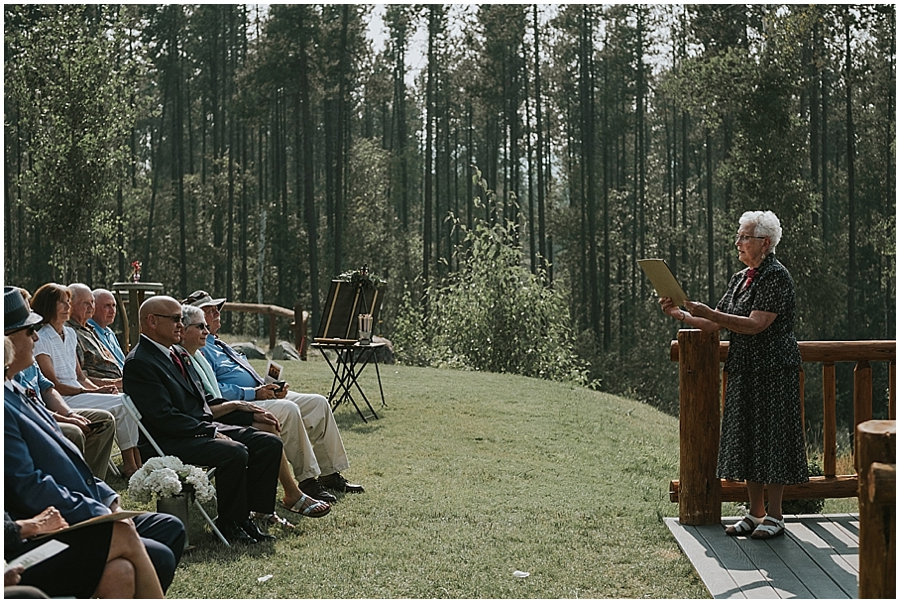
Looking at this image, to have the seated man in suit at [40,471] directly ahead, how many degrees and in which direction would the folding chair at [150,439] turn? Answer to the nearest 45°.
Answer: approximately 90° to its right

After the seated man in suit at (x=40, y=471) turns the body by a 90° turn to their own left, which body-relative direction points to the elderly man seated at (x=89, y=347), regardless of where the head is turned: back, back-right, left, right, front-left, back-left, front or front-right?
front

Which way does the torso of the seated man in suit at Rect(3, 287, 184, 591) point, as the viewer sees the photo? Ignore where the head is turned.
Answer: to the viewer's right

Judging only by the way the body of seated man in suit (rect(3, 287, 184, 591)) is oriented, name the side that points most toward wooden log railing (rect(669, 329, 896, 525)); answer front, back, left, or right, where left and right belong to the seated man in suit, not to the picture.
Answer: front

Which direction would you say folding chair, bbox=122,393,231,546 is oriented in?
to the viewer's right

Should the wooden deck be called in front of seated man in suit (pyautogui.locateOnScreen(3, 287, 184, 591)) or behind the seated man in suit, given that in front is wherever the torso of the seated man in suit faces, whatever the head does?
in front

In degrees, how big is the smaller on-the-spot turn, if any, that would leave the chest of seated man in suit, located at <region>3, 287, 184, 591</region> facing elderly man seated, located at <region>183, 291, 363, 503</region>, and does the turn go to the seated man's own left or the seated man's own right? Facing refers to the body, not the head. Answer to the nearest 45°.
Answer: approximately 45° to the seated man's own left

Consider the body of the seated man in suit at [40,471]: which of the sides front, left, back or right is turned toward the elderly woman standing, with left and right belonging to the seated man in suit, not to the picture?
front

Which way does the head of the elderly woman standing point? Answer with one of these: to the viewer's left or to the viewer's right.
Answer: to the viewer's left

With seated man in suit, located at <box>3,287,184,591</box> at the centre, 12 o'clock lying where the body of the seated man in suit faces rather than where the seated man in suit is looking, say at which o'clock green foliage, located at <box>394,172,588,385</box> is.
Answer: The green foliage is roughly at 10 o'clock from the seated man in suit.

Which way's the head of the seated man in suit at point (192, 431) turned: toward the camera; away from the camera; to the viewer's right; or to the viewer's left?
to the viewer's right

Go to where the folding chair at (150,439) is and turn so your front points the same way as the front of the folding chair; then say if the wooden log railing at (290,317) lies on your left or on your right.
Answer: on your left

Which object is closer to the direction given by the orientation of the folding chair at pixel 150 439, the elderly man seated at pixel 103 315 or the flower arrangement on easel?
the flower arrangement on easel
